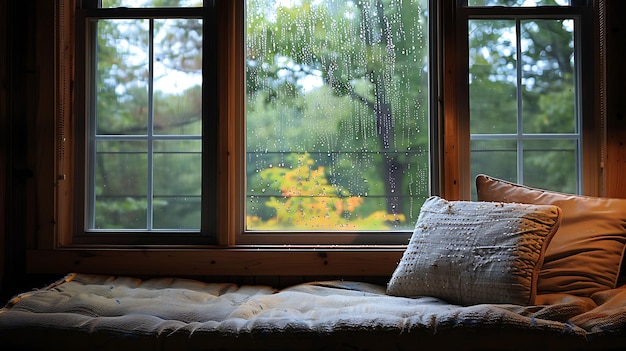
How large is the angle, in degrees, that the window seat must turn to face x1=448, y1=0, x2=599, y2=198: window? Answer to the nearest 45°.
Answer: approximately 135° to its left

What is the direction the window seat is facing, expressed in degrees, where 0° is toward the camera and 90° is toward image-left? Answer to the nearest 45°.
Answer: approximately 0°

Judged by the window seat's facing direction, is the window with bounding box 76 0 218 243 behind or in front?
behind

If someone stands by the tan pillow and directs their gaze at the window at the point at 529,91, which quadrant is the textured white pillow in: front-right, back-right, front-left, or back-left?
back-left

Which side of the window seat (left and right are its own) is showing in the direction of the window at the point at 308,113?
back
